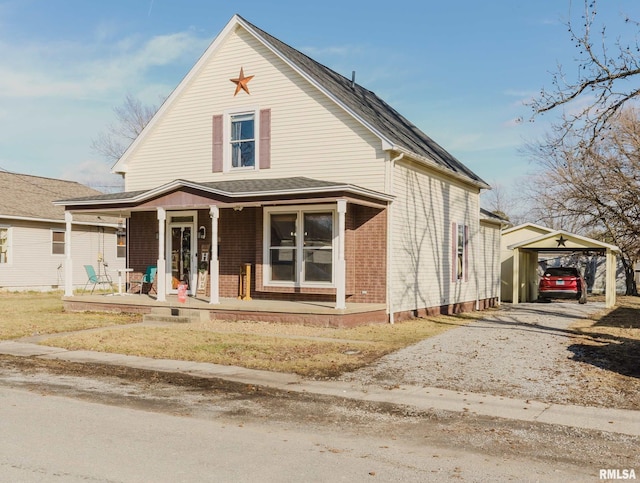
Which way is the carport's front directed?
toward the camera

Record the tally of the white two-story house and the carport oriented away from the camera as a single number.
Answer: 0

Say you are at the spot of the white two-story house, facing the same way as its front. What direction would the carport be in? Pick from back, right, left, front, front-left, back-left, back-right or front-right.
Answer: back

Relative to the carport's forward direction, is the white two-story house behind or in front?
in front

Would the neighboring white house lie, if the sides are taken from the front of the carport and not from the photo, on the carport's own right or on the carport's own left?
on the carport's own right

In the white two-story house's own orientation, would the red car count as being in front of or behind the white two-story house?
behind
